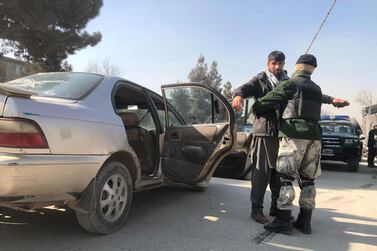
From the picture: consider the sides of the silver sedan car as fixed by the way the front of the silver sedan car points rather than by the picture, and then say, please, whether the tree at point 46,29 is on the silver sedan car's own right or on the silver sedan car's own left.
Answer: on the silver sedan car's own left

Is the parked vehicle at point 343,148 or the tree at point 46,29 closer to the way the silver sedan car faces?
the parked vehicle

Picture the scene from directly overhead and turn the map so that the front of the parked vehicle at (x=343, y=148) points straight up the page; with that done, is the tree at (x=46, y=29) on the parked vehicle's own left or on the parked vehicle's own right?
on the parked vehicle's own right

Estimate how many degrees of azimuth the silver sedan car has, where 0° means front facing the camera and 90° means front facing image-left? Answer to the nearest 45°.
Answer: approximately 225°

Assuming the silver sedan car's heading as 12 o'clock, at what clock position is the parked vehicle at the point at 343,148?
The parked vehicle is roughly at 12 o'clock from the silver sedan car.

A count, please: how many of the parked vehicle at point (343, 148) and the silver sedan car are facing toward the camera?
1

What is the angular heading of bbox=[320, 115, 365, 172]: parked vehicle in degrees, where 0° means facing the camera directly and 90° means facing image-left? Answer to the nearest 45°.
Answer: approximately 0°

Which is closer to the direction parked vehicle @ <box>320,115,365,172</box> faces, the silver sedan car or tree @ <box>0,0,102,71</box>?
the silver sedan car

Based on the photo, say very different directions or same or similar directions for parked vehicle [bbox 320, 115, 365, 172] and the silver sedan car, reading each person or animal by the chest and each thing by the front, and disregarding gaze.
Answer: very different directions
